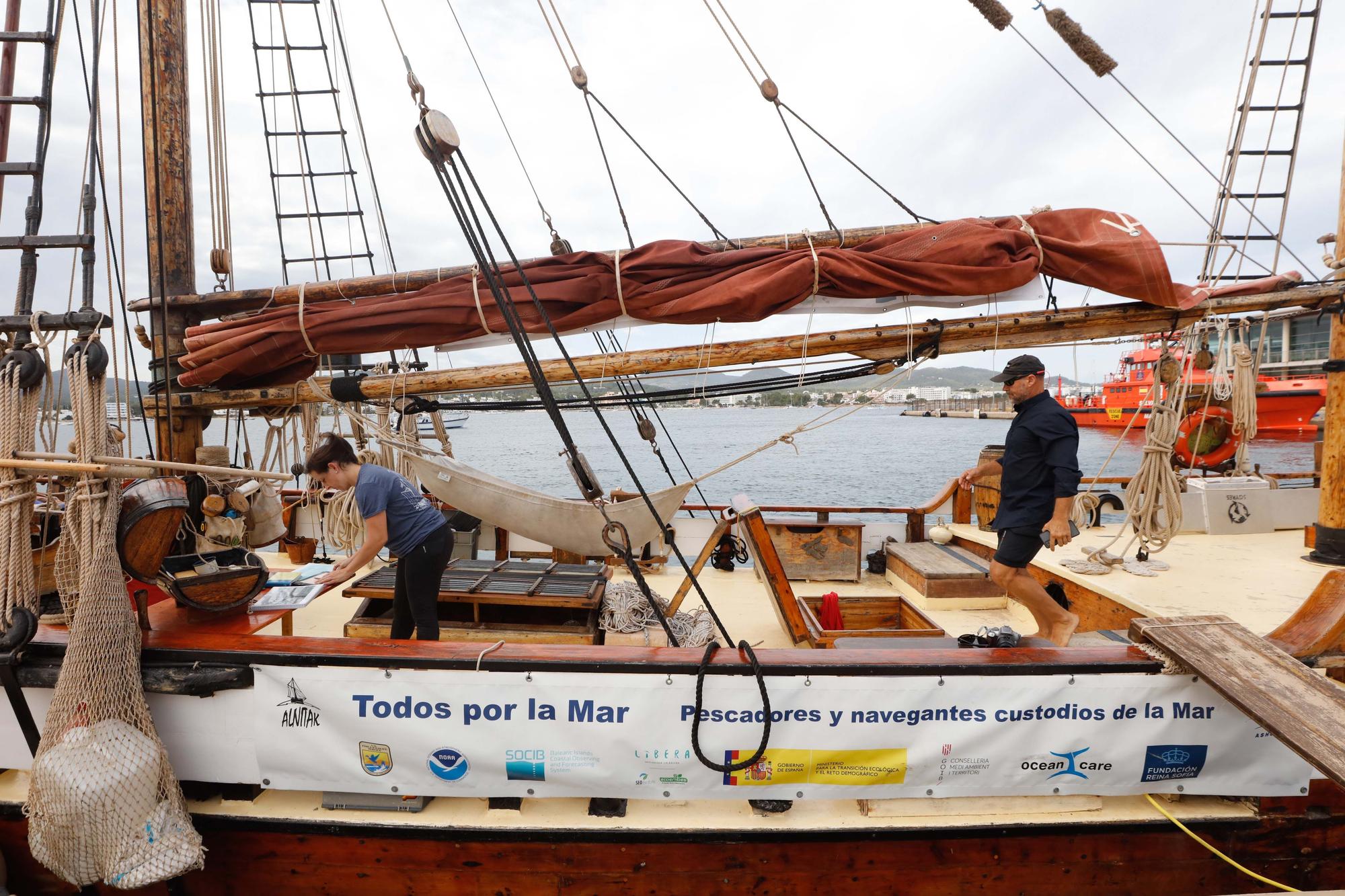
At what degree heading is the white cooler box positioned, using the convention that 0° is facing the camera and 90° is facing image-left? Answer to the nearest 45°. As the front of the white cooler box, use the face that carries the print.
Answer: approximately 0°

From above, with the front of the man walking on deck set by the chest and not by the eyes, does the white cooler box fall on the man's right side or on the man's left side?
on the man's right side

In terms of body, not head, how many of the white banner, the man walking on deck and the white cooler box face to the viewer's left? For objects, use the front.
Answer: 1

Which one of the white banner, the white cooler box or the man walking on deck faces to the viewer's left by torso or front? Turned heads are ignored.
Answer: the man walking on deck

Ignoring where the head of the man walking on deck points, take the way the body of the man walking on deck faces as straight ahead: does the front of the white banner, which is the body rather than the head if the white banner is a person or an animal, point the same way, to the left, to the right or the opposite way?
to the left

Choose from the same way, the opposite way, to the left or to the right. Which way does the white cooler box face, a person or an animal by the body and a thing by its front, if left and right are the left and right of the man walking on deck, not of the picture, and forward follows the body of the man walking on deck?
to the left

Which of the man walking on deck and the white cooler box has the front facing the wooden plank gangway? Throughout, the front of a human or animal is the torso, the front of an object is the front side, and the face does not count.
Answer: the white cooler box

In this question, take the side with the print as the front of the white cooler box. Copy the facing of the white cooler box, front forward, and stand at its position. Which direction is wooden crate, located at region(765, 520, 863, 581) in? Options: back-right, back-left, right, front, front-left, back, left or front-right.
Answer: front-right

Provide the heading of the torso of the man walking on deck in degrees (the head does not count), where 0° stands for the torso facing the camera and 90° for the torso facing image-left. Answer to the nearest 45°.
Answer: approximately 90°
